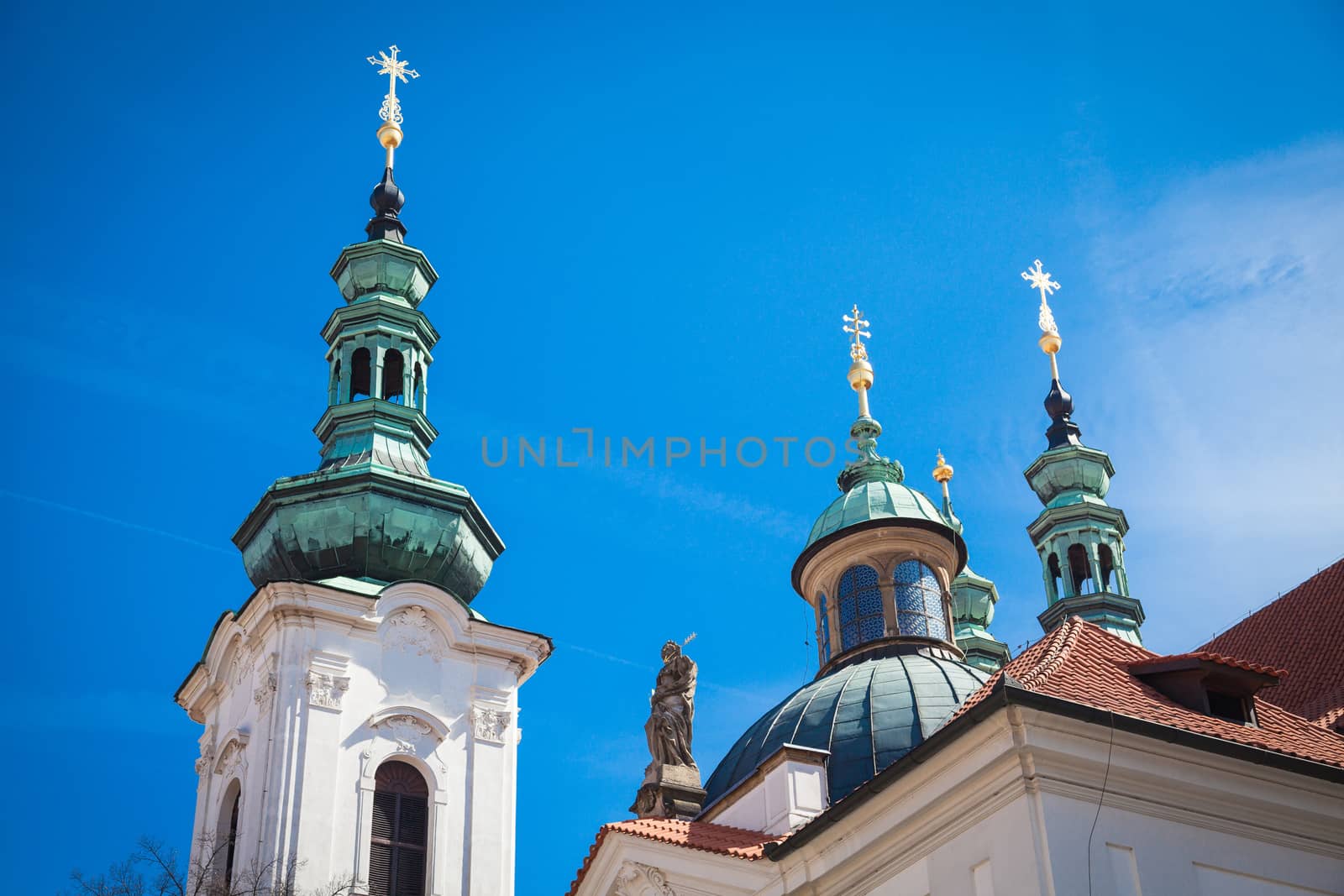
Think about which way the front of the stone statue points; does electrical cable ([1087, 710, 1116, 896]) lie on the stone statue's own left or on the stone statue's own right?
on the stone statue's own left

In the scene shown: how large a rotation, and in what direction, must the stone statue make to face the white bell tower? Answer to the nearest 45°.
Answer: approximately 90° to its right

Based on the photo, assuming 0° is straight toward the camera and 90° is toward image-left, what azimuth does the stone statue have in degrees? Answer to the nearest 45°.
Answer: approximately 45°
